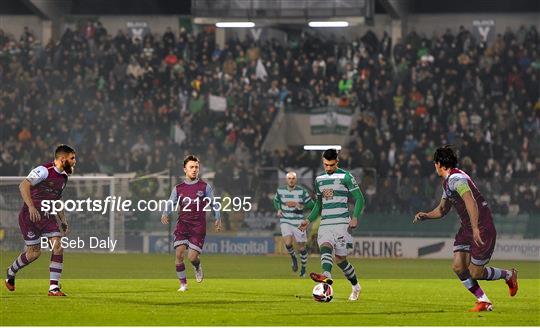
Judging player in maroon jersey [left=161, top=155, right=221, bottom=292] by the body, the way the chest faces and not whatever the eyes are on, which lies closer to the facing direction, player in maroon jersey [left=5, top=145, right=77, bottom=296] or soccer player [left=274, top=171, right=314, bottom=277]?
the player in maroon jersey

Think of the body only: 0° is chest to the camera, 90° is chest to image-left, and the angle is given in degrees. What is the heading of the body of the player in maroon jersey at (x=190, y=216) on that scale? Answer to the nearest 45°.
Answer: approximately 0°

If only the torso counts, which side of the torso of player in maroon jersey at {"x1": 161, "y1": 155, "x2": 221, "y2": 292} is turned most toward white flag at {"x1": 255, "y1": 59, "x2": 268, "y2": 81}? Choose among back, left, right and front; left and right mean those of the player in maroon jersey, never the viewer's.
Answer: back

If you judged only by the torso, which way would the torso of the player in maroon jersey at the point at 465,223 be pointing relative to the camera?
to the viewer's left

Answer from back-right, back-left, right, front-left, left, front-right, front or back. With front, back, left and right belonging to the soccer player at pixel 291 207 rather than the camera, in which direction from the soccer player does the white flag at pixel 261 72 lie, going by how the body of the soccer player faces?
back

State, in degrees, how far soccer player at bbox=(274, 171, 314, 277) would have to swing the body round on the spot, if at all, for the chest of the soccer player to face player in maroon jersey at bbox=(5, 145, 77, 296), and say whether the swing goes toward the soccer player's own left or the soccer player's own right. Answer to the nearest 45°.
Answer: approximately 45° to the soccer player's own right
